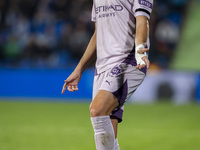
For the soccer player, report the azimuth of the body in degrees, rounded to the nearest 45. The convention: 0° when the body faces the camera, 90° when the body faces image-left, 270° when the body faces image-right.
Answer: approximately 45°
